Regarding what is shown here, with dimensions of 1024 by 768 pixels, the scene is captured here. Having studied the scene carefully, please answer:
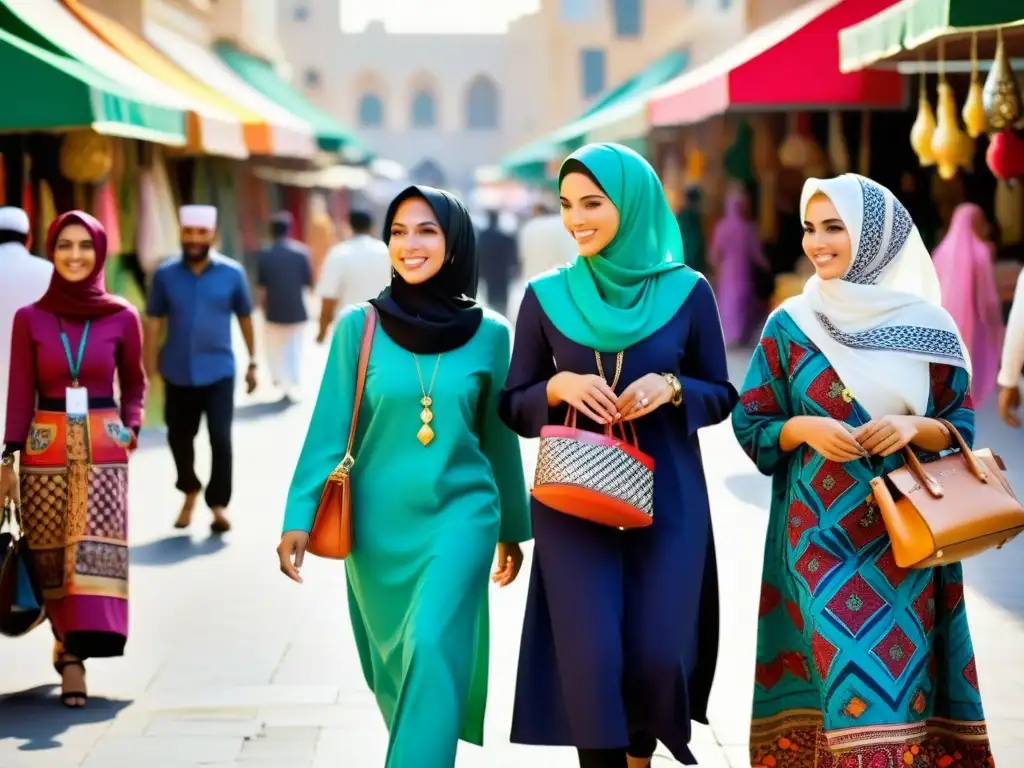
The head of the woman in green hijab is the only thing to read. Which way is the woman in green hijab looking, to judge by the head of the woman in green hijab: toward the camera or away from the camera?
toward the camera

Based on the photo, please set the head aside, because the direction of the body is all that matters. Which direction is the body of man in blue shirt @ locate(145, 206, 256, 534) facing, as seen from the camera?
toward the camera

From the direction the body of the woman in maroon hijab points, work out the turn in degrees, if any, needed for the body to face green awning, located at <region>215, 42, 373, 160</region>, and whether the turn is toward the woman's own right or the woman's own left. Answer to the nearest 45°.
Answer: approximately 180°

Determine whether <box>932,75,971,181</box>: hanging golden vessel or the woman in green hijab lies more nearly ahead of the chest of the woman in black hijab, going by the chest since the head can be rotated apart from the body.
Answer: the woman in green hijab

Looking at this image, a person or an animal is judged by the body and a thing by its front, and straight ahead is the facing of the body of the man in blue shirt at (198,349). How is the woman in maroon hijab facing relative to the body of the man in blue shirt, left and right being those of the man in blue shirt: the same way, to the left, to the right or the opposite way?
the same way

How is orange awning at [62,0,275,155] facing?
to the viewer's right

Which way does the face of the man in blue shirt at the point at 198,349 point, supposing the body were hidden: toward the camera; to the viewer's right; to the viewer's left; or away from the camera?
toward the camera

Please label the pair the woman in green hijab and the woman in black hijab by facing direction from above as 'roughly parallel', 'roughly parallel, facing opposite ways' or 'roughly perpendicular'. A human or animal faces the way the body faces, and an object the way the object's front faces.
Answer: roughly parallel

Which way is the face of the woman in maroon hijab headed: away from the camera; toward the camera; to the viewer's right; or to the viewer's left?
toward the camera

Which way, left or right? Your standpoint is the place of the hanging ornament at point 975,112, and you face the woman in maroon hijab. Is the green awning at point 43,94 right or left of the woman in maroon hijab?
right

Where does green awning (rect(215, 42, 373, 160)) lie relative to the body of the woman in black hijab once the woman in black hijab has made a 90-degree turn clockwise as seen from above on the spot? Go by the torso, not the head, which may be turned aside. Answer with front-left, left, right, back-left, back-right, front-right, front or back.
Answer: right

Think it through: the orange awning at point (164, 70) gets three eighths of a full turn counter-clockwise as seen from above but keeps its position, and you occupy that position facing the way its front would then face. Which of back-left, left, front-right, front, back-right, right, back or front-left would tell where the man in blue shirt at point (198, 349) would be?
back-left

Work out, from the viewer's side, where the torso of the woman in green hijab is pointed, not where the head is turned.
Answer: toward the camera

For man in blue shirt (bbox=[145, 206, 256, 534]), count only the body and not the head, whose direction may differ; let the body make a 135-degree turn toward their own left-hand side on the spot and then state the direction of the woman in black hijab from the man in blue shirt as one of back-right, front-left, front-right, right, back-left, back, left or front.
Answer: back-right
